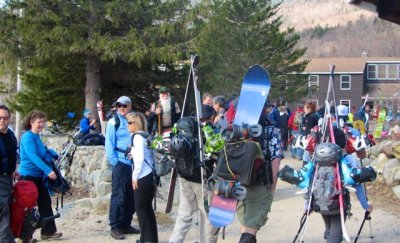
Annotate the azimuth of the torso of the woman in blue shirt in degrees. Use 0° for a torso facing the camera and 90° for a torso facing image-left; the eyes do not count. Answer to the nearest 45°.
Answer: approximately 270°

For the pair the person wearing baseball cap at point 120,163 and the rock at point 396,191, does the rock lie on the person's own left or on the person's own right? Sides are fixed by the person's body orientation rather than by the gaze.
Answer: on the person's own left

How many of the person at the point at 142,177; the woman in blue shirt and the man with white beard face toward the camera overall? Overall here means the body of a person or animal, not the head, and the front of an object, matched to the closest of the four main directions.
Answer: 1

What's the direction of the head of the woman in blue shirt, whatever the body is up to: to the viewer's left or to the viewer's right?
to the viewer's right

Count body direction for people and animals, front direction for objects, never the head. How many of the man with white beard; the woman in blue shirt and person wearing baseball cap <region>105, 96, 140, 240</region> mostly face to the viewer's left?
0

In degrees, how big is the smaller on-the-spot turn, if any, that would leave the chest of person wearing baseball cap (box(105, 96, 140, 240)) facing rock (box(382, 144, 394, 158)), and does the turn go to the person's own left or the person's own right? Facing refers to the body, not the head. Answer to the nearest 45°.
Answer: approximately 90° to the person's own left

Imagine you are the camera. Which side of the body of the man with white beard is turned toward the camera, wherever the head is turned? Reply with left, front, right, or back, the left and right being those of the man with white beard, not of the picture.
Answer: front

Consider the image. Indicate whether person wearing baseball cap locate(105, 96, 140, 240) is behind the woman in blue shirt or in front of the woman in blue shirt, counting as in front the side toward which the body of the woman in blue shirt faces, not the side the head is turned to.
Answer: in front

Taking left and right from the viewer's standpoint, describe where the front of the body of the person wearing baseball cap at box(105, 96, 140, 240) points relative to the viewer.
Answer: facing the viewer and to the right of the viewer

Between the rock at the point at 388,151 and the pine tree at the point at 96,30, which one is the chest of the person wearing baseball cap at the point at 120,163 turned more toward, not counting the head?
the rock

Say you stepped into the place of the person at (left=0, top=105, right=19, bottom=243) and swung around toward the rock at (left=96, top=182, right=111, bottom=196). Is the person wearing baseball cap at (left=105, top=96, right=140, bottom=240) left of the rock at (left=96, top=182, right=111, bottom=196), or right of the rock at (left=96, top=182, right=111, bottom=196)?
right

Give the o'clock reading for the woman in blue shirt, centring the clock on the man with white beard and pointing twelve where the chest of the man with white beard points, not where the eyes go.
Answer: The woman in blue shirt is roughly at 1 o'clock from the man with white beard.

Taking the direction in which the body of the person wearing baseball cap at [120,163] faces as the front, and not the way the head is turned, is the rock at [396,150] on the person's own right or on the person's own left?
on the person's own left
